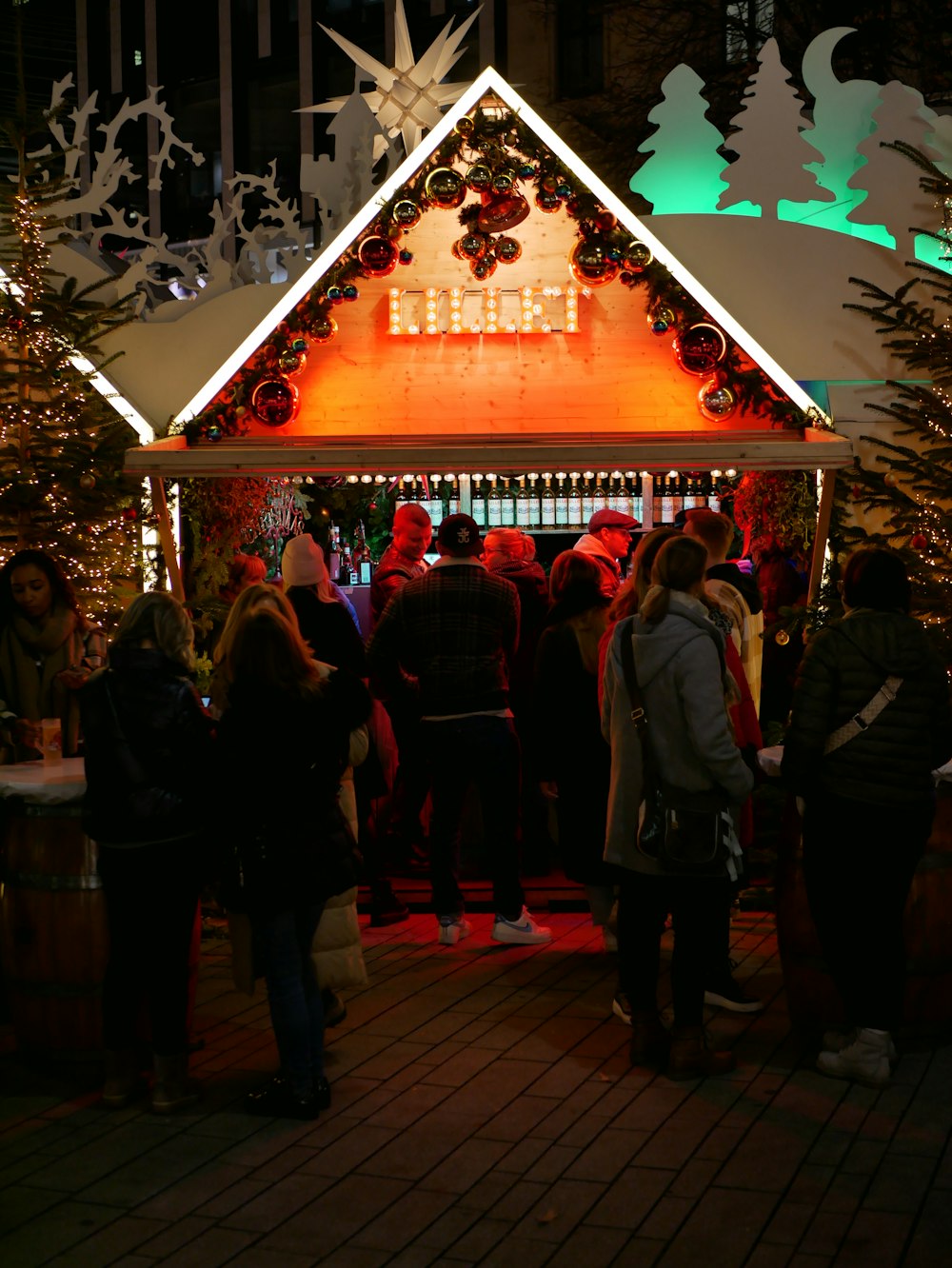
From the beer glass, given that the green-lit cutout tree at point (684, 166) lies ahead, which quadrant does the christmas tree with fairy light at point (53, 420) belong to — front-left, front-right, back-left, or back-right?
front-left

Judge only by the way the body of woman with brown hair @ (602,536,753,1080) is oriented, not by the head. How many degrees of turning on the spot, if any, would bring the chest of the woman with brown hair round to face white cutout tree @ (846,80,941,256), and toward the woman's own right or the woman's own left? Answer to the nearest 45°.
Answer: approximately 45° to the woman's own left

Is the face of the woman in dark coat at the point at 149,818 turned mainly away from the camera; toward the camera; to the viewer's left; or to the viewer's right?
away from the camera

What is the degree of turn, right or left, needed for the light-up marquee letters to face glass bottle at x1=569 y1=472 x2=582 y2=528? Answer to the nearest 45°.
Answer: approximately 180°

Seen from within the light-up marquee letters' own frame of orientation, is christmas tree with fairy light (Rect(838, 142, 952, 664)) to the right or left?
on its left

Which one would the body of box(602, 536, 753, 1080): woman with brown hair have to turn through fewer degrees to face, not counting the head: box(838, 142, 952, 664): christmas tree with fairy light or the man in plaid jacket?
the christmas tree with fairy light

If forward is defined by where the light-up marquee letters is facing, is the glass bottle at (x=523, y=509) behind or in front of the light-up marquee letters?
behind

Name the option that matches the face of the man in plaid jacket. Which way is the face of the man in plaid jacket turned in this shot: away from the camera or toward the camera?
away from the camera

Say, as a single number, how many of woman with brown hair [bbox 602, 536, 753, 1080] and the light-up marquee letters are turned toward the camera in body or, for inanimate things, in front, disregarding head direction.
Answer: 1

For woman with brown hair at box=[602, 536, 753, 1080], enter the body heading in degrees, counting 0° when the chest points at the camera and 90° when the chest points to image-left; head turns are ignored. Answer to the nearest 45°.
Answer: approximately 225°

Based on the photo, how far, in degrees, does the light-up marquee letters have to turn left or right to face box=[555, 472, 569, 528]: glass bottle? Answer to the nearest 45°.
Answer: approximately 180°

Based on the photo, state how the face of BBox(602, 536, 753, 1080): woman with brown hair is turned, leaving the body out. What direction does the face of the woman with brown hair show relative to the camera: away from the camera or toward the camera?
away from the camera

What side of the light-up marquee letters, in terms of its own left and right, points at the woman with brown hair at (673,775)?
front

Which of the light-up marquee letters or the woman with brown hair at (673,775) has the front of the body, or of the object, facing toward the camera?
the light-up marquee letters

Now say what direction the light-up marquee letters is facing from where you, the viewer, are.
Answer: facing the viewer

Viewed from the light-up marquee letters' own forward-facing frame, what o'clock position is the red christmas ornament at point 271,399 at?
The red christmas ornament is roughly at 3 o'clock from the light-up marquee letters.

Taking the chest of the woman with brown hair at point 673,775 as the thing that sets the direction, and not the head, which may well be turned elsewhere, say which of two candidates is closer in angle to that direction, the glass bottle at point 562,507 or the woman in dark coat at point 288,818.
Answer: the glass bottle
